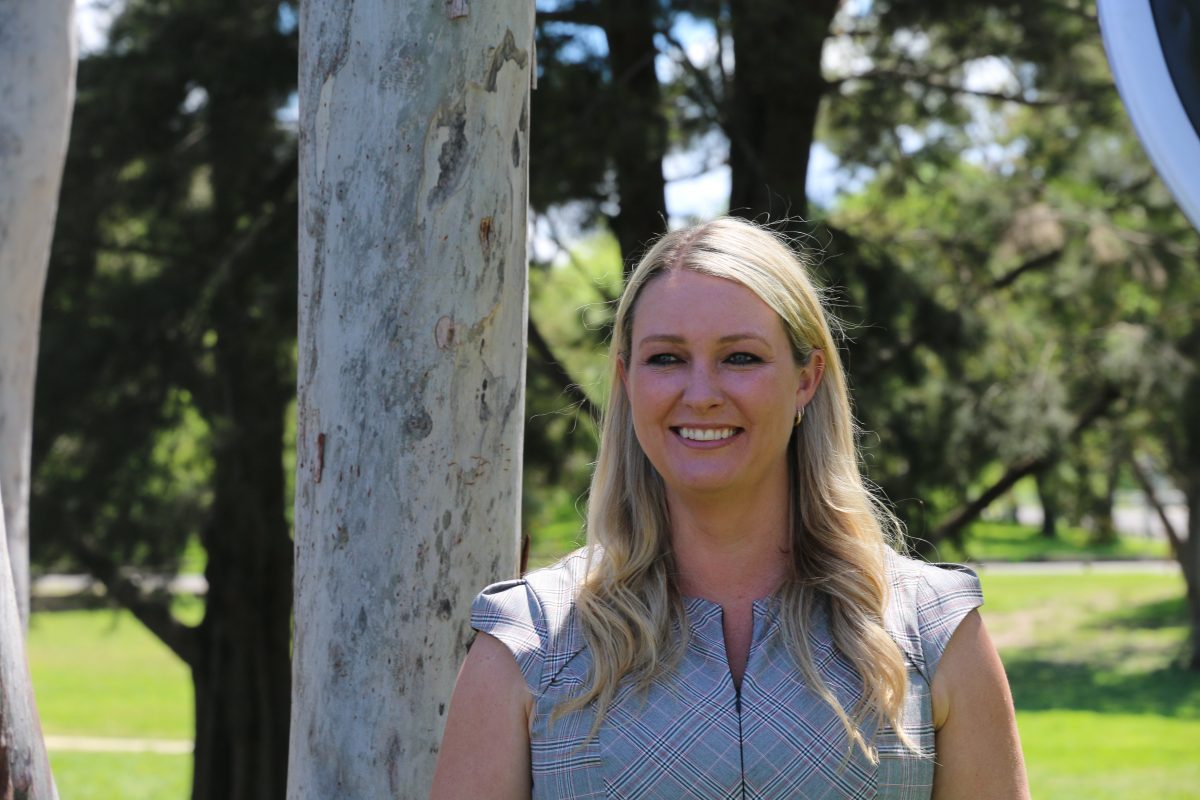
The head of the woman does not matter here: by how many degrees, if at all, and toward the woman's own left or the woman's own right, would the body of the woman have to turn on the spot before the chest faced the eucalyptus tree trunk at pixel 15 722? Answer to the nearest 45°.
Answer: approximately 90° to the woman's own right

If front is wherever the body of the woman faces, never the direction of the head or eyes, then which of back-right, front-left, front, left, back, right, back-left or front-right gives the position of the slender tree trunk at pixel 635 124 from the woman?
back

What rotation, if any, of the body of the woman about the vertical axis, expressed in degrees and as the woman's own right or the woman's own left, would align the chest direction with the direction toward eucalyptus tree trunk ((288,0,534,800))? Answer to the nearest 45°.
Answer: approximately 135° to the woman's own right

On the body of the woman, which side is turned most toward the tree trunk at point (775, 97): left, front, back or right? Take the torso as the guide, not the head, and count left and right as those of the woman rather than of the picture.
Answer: back

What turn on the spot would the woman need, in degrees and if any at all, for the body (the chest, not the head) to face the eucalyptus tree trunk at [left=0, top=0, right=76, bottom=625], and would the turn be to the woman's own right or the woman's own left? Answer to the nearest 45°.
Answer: approximately 135° to the woman's own right

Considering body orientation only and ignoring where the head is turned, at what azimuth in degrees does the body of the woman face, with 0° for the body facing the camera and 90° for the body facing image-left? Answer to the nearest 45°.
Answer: approximately 0°
